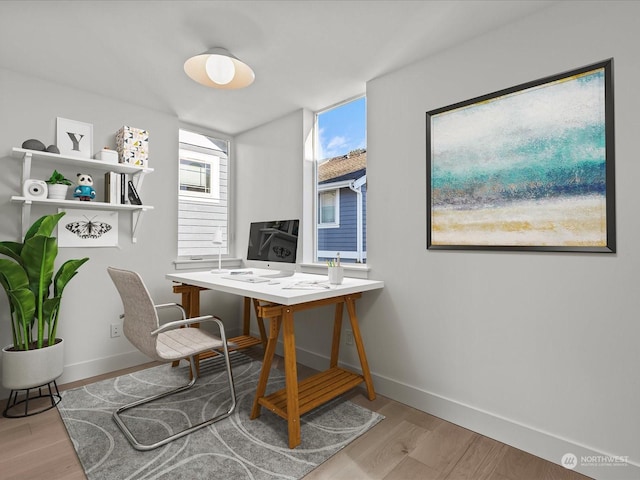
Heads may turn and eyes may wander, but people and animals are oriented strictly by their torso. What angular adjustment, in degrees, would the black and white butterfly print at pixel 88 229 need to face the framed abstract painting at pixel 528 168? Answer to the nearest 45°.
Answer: approximately 45° to its left

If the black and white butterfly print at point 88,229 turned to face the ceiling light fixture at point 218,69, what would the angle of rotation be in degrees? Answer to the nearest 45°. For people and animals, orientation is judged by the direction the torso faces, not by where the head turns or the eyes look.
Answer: approximately 45° to its left

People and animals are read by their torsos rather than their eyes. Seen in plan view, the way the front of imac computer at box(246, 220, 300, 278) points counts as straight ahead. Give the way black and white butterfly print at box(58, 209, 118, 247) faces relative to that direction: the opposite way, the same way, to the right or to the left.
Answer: to the left

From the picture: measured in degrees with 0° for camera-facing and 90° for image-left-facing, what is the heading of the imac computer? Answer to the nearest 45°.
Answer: approximately 45°

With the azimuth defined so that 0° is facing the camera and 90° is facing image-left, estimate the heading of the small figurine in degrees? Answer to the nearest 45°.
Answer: approximately 0°
